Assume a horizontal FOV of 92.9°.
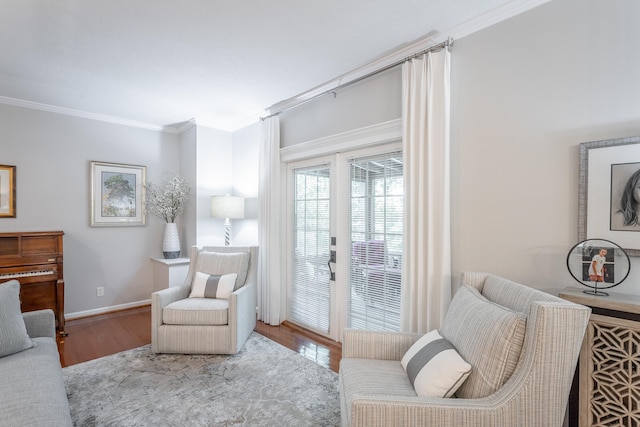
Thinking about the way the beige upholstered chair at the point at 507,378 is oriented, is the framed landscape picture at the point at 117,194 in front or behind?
in front

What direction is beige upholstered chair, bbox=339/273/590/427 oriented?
to the viewer's left

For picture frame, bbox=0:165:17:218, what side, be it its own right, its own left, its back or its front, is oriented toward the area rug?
front

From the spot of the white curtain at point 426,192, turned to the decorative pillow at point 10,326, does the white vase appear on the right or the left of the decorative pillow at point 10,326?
right

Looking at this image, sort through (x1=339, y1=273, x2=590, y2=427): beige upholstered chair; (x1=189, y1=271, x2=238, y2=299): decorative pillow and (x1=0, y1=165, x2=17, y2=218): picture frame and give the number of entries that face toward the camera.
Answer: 2

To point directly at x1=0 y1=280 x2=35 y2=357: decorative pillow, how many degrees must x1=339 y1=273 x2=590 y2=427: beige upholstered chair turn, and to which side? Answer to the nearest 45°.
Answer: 0° — it already faces it

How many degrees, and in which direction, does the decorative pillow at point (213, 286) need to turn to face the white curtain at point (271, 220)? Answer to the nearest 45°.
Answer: approximately 135° to its left

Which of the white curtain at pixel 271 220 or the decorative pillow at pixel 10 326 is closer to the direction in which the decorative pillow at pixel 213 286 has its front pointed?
the decorative pillow

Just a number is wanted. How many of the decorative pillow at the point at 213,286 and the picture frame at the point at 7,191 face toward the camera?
2

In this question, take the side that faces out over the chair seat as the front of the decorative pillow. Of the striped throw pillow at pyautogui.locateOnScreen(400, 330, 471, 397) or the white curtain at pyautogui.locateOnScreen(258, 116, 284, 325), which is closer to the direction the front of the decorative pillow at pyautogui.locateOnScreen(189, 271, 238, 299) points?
the striped throw pillow

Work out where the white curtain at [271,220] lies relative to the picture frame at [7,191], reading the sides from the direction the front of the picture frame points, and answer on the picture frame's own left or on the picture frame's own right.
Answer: on the picture frame's own left

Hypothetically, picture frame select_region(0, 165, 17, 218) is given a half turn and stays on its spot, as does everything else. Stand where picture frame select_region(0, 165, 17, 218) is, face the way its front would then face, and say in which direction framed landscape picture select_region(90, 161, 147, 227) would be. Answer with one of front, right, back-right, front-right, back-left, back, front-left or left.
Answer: right

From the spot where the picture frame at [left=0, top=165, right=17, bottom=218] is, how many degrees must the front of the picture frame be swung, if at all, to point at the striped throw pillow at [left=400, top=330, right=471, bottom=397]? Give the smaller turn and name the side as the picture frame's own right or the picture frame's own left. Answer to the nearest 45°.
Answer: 0° — it already faces it
